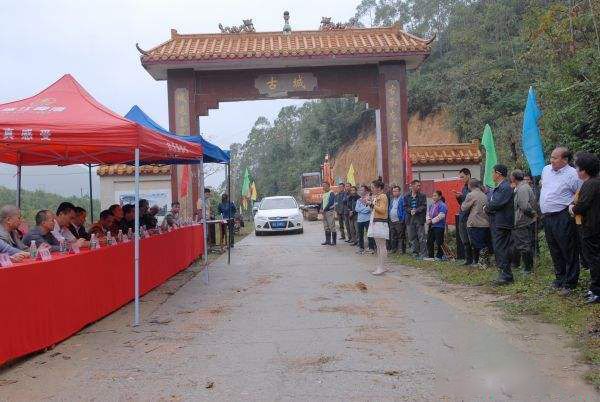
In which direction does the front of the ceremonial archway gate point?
toward the camera

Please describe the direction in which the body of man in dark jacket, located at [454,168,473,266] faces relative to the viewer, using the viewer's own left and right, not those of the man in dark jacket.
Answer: facing to the left of the viewer

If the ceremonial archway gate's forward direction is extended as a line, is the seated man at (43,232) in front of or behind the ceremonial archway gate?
in front

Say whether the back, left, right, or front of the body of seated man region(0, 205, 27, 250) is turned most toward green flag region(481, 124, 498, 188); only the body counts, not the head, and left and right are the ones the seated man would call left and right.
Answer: front

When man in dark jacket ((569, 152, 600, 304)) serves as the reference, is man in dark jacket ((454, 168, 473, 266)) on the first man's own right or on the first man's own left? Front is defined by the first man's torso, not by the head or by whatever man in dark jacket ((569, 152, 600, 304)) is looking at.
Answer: on the first man's own right

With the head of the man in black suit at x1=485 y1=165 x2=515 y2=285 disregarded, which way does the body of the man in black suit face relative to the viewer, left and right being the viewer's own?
facing to the left of the viewer

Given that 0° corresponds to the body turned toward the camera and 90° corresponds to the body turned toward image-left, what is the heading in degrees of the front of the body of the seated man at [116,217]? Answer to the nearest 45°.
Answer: approximately 270°

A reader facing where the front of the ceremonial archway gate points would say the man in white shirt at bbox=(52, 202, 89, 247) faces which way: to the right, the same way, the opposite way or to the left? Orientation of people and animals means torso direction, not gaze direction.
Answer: to the left

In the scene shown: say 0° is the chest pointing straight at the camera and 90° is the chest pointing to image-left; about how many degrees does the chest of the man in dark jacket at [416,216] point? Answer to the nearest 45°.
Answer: approximately 45°

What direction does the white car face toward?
toward the camera

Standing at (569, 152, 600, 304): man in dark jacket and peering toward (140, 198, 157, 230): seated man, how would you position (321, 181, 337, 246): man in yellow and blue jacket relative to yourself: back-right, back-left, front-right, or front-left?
front-right

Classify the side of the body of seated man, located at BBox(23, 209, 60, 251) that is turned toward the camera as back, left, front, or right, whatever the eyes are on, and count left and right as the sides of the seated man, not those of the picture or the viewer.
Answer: right

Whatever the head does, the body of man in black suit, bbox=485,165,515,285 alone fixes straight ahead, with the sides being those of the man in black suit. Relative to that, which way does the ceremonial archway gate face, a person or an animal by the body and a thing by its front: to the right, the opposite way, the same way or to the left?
to the left

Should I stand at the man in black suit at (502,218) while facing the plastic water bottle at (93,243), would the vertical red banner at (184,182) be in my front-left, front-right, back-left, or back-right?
front-right

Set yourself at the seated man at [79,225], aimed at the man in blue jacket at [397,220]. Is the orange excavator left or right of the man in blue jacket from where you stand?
left

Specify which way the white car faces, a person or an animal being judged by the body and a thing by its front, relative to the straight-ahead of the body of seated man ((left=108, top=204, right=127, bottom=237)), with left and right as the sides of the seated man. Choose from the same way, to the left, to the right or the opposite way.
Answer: to the right

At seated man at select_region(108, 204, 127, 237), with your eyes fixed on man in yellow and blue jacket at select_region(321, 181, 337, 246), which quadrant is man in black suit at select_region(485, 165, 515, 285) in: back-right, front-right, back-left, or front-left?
front-right
